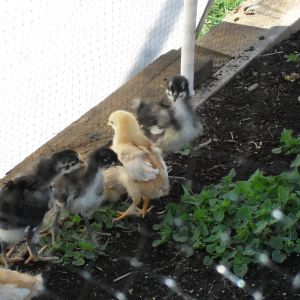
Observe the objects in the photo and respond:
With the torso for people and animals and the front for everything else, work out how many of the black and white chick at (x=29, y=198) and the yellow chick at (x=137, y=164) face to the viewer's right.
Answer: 1

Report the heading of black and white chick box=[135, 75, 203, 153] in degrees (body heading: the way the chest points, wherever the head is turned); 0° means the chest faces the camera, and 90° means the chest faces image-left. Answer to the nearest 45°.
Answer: approximately 315°

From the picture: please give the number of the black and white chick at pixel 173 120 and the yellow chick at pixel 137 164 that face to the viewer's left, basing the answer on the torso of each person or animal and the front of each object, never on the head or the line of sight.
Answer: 1

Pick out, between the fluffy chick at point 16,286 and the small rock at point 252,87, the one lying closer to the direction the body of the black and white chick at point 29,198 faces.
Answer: the small rock

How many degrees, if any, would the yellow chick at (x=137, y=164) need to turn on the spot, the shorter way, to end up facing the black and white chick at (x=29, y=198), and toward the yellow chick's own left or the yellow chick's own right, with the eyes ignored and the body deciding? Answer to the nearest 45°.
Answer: approximately 45° to the yellow chick's own left

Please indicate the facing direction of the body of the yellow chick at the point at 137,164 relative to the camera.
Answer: to the viewer's left

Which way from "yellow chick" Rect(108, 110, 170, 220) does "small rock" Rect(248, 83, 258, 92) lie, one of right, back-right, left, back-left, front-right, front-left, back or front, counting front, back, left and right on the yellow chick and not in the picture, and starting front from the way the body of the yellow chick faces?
back-right

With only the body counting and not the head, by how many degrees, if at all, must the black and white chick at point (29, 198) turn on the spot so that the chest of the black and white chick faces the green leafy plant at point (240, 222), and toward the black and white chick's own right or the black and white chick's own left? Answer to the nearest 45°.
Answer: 0° — it already faces it

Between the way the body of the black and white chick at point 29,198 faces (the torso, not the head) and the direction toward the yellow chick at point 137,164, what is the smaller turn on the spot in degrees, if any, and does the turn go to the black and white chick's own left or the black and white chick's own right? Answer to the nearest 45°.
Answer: approximately 45° to the black and white chick's own left

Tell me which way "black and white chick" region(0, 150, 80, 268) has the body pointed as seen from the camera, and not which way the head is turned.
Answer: to the viewer's right
